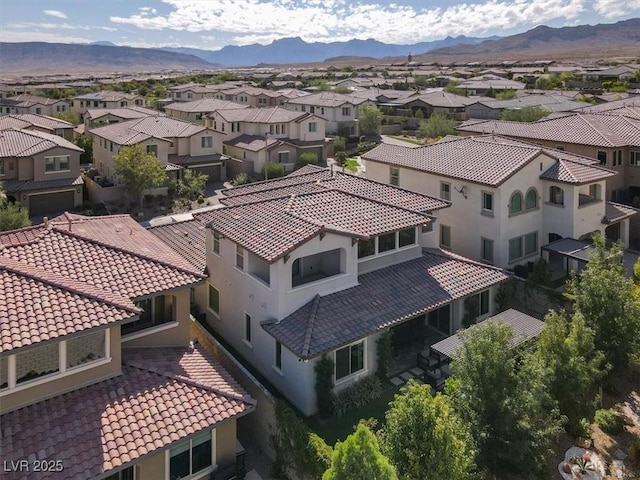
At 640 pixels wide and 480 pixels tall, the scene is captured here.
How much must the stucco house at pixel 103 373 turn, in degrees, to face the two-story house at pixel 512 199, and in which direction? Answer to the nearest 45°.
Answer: approximately 90° to its right

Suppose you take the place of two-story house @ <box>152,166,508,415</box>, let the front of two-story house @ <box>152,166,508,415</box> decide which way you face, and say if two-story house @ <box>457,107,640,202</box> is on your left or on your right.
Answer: on your right

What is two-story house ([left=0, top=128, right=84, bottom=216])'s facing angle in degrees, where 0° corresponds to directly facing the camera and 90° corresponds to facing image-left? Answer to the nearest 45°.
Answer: approximately 315°

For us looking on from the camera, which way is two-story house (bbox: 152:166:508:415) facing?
facing away from the viewer and to the left of the viewer

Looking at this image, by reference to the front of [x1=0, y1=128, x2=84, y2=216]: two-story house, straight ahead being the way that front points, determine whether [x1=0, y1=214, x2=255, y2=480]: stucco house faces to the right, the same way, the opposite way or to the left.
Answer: the opposite way

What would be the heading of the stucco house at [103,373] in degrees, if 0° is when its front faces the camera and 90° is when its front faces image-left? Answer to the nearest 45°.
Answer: approximately 135°

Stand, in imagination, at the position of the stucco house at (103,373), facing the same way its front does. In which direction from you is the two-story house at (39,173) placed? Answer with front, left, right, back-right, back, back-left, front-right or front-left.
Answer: front-right

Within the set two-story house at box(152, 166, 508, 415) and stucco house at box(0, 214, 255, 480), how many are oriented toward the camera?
0
